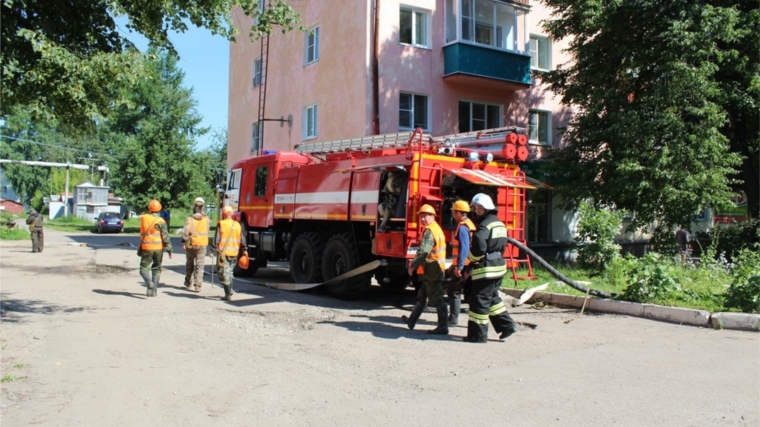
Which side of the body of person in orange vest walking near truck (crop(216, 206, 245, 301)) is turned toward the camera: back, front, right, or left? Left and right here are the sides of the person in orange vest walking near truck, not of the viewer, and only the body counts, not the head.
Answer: back

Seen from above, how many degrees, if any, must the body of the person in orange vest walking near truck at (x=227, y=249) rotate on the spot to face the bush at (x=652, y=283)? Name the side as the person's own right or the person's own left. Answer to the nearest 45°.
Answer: approximately 135° to the person's own right

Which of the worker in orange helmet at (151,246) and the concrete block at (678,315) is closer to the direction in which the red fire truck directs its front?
the worker in orange helmet

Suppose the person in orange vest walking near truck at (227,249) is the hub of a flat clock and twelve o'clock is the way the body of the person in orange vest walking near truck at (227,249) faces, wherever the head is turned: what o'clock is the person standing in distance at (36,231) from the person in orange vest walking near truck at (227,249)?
the person standing in distance at (36,231) is roughly at 11 o'clock from the person in orange vest walking near truck at (227,249).

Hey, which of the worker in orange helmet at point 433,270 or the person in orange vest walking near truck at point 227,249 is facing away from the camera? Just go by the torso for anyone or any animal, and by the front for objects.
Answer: the person in orange vest walking near truck

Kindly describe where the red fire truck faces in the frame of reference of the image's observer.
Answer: facing away from the viewer and to the left of the viewer

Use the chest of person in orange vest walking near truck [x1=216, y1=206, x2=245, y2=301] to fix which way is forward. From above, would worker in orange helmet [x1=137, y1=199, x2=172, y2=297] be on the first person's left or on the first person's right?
on the first person's left

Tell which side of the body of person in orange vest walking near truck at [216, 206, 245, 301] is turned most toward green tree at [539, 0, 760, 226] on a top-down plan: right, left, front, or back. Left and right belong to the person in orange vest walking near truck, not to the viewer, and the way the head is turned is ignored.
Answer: right

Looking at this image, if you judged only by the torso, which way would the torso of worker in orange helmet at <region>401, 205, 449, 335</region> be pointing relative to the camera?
to the viewer's left

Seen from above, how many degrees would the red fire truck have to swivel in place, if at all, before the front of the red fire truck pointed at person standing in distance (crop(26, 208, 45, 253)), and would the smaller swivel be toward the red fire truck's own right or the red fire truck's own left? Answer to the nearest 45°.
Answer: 0° — it already faces them
